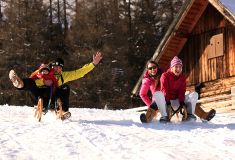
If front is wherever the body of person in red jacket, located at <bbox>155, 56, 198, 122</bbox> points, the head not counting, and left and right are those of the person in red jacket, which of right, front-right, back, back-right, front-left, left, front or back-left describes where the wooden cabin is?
back

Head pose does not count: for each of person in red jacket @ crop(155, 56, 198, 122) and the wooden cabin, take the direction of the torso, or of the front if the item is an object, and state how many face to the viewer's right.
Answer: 0

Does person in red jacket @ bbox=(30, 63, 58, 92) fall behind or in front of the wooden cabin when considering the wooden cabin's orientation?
in front

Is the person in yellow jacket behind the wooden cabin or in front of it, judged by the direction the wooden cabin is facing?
in front

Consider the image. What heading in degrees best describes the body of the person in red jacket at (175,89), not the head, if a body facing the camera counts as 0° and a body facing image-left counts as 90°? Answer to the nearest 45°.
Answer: approximately 0°

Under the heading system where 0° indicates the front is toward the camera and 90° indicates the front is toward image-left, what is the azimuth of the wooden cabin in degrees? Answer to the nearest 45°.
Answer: approximately 45°

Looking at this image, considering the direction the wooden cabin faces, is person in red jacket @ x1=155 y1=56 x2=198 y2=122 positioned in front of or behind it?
in front

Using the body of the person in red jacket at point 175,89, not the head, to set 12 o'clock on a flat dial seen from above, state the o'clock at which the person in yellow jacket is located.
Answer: The person in yellow jacket is roughly at 3 o'clock from the person in red jacket.

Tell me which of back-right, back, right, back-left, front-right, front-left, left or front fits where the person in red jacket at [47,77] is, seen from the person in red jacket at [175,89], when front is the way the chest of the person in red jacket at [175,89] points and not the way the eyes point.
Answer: right
